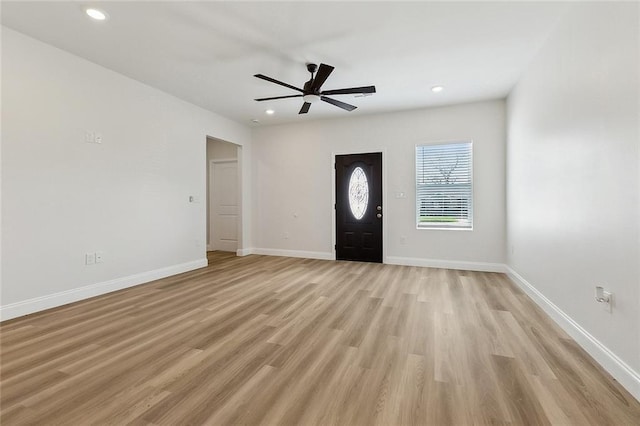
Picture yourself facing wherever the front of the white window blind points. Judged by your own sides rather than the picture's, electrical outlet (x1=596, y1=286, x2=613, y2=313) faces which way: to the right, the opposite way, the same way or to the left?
to the right

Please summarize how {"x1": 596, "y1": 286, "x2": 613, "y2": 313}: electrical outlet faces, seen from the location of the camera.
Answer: facing the viewer and to the left of the viewer

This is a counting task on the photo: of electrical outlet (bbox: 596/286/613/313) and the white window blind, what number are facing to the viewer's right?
0

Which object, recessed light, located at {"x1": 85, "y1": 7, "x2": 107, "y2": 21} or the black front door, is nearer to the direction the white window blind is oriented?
the recessed light

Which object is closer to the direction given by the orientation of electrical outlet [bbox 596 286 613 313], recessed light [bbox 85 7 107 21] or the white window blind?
the recessed light

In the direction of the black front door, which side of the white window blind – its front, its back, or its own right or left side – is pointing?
right

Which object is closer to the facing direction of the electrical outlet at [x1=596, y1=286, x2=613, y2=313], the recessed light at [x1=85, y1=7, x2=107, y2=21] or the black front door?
the recessed light

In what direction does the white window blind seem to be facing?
toward the camera

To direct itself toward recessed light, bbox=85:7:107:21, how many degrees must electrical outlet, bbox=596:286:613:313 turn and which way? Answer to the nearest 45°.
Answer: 0° — it already faces it

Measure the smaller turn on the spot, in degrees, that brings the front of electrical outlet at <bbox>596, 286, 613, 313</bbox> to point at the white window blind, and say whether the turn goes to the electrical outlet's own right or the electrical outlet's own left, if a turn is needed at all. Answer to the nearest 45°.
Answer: approximately 90° to the electrical outlet's own right

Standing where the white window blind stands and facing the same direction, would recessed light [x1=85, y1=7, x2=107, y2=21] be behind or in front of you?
in front

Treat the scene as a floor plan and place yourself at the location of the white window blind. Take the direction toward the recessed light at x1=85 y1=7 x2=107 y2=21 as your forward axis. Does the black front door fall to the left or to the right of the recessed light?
right
